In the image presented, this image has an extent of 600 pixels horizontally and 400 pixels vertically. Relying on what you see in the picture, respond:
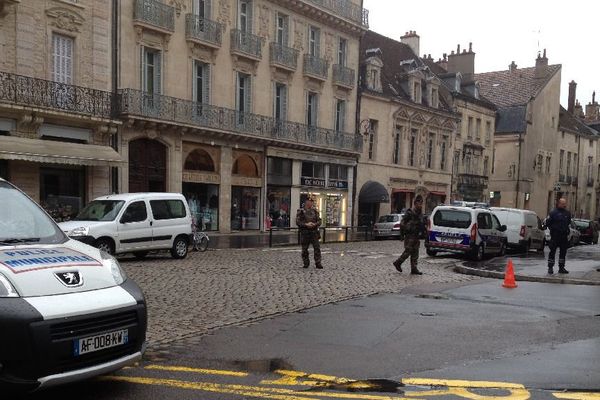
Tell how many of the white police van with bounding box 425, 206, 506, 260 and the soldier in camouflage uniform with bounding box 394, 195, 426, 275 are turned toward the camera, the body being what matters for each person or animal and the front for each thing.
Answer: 0

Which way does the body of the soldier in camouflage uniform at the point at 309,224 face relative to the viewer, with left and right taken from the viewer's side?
facing the viewer

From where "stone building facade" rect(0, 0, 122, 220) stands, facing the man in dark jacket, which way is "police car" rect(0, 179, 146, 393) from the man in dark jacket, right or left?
right

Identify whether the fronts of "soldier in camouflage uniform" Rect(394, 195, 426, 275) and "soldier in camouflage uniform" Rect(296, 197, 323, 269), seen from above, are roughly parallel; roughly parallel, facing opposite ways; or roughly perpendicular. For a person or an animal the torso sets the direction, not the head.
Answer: roughly perpendicular

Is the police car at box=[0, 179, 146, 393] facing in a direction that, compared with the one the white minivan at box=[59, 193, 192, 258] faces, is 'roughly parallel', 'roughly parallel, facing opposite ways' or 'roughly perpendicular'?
roughly perpendicular

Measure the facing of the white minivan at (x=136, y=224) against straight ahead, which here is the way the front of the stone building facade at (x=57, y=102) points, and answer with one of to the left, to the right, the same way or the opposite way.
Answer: to the right

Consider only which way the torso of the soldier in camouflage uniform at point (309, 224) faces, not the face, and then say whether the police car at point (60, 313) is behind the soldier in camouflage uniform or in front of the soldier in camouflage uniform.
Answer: in front

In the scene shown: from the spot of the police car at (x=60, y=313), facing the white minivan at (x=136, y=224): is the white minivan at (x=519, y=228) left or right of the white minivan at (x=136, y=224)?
right

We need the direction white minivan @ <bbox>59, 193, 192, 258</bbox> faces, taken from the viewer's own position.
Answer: facing the viewer and to the left of the viewer

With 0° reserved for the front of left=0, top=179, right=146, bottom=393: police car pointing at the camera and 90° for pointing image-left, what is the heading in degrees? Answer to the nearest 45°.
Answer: approximately 315°
